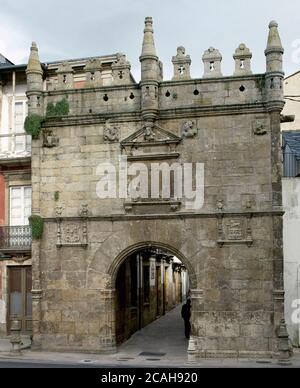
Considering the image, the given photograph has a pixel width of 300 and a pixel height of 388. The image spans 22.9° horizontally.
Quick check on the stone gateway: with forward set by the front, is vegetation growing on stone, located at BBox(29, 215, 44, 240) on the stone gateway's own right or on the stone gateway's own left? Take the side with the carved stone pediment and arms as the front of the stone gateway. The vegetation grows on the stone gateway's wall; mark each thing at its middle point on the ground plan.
on the stone gateway's own right

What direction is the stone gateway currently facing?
toward the camera
